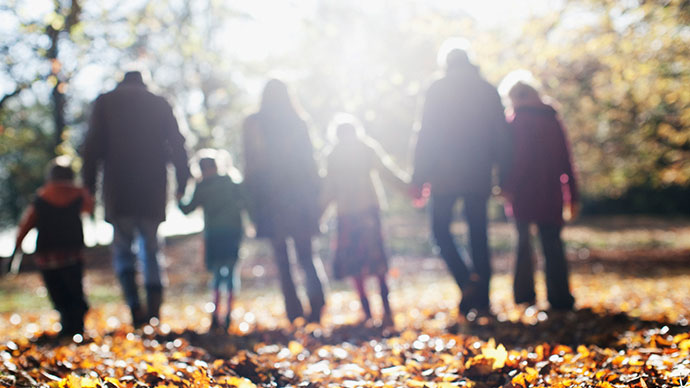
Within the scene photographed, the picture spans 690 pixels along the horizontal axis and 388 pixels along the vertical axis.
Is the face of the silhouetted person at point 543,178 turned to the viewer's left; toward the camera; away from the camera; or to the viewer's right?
away from the camera

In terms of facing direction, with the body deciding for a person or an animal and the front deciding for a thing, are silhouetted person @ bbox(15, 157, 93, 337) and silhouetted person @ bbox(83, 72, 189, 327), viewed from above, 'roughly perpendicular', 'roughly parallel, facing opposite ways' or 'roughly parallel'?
roughly parallel

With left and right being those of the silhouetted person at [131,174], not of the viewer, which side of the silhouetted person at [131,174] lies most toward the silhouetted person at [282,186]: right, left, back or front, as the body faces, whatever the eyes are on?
right

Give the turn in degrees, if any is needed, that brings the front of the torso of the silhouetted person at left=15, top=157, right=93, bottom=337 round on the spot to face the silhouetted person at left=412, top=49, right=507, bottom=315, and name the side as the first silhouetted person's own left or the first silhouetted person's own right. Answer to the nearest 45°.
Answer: approximately 135° to the first silhouetted person's own right

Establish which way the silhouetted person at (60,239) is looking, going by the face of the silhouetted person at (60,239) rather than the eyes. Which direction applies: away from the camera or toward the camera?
away from the camera

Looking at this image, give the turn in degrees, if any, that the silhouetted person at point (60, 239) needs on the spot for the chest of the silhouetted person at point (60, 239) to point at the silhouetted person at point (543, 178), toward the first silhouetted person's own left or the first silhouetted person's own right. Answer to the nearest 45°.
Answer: approximately 135° to the first silhouetted person's own right

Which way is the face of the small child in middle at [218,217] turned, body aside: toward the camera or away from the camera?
away from the camera

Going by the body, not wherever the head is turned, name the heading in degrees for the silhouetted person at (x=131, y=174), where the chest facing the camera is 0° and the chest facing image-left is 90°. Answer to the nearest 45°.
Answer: approximately 180°

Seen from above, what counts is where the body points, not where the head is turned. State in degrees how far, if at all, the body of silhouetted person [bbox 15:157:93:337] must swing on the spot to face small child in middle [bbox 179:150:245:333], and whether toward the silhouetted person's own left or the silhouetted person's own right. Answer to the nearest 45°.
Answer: approximately 90° to the silhouetted person's own right

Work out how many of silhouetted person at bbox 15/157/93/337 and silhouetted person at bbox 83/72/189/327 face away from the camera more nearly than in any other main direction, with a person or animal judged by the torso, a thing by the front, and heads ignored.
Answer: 2

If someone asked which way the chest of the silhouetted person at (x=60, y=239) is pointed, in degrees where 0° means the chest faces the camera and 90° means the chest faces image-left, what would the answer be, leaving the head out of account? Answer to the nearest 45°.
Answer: approximately 180°
